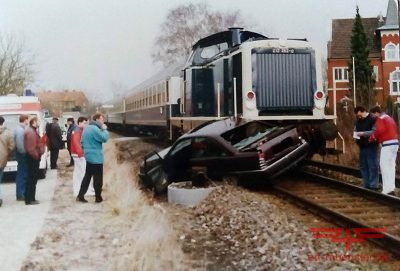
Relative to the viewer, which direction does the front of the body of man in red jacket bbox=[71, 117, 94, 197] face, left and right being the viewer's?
facing to the right of the viewer

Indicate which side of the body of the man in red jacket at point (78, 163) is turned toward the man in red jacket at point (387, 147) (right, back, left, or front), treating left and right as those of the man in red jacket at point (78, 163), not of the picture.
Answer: front

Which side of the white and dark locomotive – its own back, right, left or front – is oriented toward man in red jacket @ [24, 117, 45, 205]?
right

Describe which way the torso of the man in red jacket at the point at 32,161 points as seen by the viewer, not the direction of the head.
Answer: to the viewer's right

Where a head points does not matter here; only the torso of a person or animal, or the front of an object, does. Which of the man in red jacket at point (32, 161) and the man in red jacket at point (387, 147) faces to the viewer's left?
the man in red jacket at point (387, 147)

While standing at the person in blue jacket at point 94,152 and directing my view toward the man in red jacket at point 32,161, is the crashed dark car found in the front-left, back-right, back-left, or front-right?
back-right

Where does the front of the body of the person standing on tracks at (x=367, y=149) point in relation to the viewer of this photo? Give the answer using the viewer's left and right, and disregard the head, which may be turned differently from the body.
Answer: facing the viewer and to the left of the viewer

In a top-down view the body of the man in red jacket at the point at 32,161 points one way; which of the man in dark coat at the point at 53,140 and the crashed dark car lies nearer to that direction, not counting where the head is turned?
the crashed dark car

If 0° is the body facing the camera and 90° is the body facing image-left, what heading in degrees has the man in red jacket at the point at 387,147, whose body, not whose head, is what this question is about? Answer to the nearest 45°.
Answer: approximately 90°

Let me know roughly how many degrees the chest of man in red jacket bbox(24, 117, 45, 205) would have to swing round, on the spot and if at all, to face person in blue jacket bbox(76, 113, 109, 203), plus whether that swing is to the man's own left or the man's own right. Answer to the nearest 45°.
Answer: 0° — they already face them
